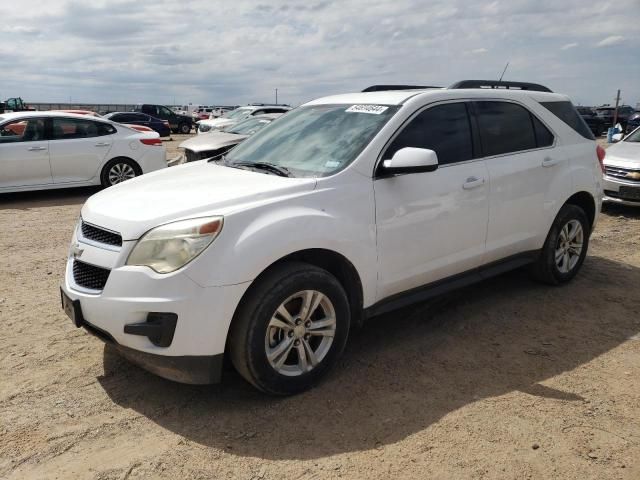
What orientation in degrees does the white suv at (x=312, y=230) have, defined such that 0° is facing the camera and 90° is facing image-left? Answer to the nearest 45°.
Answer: approximately 45°

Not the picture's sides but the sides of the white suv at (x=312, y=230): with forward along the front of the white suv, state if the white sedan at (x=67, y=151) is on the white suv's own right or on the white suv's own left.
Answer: on the white suv's own right

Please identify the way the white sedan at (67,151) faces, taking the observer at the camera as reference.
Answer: facing to the left of the viewer

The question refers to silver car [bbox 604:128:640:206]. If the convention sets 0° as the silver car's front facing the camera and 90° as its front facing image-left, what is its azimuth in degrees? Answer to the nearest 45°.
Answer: approximately 45°

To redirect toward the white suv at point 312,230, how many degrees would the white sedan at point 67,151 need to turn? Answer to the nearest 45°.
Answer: approximately 90° to its left

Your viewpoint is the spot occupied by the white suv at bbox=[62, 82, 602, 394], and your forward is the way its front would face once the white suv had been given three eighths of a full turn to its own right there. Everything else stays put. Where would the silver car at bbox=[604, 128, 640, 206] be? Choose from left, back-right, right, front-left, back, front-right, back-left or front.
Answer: front-right

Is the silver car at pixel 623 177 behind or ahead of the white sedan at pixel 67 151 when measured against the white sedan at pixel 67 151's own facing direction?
behind
